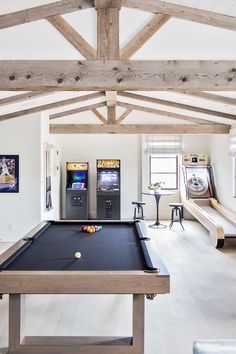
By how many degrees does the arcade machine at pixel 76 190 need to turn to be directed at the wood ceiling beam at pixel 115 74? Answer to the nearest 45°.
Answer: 0° — it already faces it

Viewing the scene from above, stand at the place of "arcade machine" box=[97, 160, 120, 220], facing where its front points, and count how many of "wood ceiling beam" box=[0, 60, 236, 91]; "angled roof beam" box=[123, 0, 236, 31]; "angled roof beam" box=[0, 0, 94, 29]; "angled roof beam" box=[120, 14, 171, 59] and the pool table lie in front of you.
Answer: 5

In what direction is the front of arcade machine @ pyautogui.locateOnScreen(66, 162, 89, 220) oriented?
toward the camera

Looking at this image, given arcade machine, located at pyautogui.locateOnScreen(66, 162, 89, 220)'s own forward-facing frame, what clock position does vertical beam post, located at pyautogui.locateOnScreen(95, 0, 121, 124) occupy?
The vertical beam post is roughly at 12 o'clock from the arcade machine.

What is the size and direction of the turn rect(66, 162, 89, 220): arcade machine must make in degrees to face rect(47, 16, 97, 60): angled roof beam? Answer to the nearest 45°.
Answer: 0° — it already faces it

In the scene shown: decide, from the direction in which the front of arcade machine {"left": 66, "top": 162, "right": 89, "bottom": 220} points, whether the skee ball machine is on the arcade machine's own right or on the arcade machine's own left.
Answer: on the arcade machine's own left

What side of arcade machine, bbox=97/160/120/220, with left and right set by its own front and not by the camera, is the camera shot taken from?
front

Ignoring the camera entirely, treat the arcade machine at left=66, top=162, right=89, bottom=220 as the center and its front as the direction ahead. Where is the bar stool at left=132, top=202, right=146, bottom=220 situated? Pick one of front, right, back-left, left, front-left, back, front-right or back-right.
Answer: left

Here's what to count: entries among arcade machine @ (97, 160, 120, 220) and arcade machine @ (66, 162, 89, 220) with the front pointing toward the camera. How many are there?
2

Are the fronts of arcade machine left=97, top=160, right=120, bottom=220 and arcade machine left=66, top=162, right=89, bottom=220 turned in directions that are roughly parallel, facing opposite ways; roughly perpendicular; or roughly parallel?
roughly parallel

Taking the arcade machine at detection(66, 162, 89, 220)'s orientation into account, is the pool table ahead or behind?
ahead

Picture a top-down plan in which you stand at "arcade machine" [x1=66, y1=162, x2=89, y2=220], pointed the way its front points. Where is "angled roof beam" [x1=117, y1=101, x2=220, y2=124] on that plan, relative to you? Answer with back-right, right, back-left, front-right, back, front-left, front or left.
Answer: front-left
